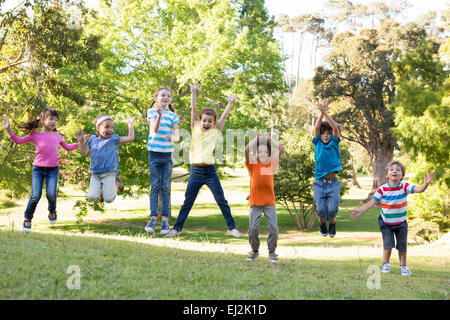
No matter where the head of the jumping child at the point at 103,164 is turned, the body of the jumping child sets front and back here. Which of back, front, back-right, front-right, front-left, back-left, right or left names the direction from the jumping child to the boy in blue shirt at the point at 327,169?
left

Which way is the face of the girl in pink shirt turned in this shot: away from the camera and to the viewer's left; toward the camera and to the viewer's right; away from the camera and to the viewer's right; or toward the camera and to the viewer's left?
toward the camera and to the viewer's right

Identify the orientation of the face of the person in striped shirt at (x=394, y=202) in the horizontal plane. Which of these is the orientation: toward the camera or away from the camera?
toward the camera

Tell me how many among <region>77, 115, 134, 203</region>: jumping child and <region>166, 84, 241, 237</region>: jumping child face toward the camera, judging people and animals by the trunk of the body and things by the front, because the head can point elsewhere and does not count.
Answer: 2

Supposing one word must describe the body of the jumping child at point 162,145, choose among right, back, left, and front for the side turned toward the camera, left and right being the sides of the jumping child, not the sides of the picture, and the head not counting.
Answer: front

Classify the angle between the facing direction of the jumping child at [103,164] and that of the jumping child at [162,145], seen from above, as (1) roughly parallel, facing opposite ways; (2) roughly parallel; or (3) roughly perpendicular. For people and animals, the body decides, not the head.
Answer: roughly parallel

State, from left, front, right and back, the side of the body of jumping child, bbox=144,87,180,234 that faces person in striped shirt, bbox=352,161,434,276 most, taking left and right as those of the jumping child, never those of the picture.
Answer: left

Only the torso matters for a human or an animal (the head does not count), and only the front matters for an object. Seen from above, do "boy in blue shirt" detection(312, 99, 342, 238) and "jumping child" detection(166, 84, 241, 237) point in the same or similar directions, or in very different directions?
same or similar directions

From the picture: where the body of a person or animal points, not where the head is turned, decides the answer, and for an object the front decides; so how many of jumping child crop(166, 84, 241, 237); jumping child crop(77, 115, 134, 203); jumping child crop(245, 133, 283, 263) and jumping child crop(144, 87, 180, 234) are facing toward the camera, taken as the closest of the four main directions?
4

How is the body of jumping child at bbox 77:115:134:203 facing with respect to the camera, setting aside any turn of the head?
toward the camera

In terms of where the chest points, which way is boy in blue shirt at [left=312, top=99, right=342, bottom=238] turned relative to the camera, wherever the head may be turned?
toward the camera

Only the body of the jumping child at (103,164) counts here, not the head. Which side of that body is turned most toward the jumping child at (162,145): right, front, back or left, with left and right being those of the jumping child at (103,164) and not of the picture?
left

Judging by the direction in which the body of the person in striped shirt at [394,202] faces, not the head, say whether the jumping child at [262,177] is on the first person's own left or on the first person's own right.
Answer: on the first person's own right

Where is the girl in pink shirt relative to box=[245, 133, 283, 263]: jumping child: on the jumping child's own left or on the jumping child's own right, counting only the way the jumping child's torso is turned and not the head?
on the jumping child's own right

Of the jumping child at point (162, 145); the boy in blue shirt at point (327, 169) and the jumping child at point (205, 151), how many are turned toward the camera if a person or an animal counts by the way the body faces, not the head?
3
